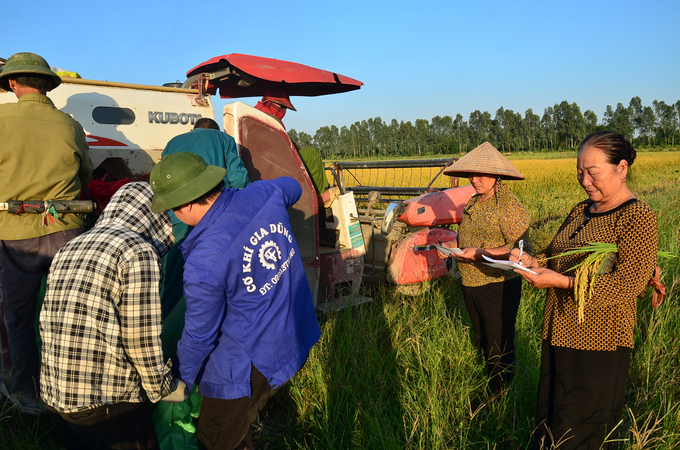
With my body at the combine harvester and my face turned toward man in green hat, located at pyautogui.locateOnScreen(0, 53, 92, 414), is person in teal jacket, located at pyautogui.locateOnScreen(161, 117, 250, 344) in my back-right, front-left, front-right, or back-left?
front-left

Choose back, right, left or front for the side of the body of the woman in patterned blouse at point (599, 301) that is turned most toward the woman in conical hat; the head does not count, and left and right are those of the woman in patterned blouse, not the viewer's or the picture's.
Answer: right

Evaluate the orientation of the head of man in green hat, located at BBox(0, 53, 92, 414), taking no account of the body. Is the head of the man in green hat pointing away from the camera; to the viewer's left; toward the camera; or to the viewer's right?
away from the camera

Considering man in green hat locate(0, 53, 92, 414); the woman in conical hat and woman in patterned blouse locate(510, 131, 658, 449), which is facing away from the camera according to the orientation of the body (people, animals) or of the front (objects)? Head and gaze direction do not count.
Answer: the man in green hat

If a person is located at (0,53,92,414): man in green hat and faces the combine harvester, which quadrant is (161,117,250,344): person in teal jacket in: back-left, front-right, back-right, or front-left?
front-right

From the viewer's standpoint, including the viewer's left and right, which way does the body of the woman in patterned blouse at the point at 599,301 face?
facing the viewer and to the left of the viewer

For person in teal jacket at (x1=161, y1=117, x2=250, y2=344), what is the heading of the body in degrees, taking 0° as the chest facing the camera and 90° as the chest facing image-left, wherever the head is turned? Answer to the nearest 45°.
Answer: approximately 180°

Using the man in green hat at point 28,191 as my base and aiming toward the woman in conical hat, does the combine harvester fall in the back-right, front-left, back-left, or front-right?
front-left

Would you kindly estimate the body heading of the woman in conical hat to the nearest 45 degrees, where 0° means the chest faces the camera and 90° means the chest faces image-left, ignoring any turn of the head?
approximately 45°

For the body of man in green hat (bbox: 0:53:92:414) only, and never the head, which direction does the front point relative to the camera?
away from the camera

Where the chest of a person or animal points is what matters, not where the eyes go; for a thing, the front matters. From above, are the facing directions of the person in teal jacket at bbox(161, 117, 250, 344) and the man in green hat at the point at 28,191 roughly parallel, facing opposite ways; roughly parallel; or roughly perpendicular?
roughly parallel

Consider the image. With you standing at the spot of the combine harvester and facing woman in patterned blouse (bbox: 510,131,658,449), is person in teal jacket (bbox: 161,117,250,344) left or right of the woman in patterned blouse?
right

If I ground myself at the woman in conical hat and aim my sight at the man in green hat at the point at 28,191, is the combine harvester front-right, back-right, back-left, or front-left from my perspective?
front-right
